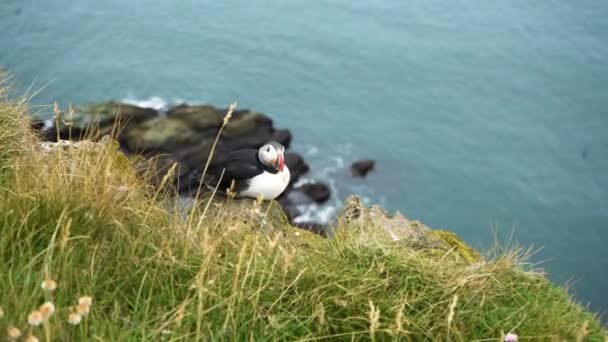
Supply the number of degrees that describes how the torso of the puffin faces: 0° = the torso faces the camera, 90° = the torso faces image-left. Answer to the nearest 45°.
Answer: approximately 315°

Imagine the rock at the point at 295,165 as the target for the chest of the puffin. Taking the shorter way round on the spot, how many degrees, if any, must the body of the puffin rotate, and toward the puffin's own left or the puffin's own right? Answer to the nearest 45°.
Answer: approximately 135° to the puffin's own left

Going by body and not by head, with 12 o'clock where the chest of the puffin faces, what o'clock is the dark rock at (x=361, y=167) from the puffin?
The dark rock is roughly at 8 o'clock from the puffin.

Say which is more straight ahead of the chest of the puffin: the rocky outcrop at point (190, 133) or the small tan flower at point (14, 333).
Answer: the small tan flower

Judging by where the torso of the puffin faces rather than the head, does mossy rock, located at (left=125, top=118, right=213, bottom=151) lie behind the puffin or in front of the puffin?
behind

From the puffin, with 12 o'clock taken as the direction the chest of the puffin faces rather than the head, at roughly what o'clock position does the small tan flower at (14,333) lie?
The small tan flower is roughly at 2 o'clock from the puffin.

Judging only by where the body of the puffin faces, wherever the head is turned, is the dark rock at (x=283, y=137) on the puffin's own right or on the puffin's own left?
on the puffin's own left

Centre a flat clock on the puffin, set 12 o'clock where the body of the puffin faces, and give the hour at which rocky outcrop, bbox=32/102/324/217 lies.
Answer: The rocky outcrop is roughly at 7 o'clock from the puffin.

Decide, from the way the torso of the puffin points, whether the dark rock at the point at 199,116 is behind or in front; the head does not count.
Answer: behind

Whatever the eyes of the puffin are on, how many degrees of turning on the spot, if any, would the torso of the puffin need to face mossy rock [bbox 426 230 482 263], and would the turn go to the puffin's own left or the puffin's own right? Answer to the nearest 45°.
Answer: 0° — it already faces it
